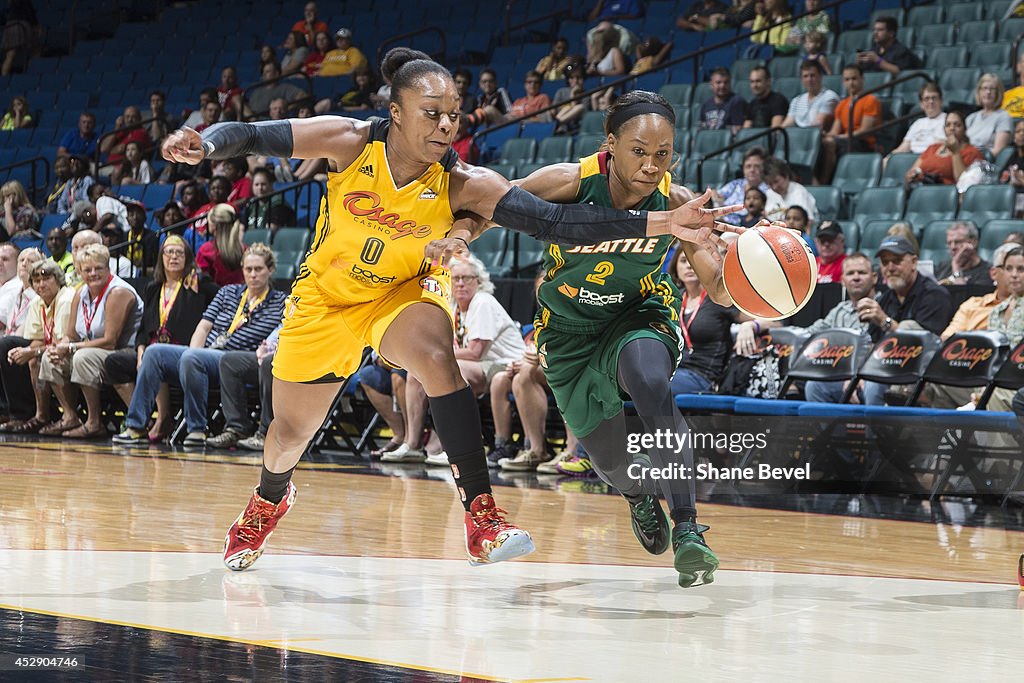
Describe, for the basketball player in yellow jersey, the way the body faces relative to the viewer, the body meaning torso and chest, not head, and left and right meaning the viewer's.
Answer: facing the viewer

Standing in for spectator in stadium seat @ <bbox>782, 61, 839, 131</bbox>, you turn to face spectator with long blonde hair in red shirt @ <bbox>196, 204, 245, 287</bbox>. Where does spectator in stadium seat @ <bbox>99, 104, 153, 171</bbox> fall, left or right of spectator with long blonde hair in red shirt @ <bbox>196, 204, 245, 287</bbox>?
right

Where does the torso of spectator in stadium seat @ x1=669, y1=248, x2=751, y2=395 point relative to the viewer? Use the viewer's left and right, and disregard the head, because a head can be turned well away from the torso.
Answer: facing the viewer and to the left of the viewer

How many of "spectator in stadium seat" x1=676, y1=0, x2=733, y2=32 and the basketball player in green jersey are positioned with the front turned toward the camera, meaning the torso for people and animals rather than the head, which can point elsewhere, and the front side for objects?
2

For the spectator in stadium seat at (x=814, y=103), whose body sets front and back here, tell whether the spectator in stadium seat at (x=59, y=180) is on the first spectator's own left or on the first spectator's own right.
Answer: on the first spectator's own right

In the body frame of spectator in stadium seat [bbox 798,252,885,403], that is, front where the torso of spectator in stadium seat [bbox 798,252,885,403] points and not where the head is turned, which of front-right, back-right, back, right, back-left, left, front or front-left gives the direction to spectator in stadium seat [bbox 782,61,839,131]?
back

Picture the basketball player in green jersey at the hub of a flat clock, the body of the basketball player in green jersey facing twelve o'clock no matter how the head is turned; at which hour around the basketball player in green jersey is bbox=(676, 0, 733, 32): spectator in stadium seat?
The spectator in stadium seat is roughly at 6 o'clock from the basketball player in green jersey.

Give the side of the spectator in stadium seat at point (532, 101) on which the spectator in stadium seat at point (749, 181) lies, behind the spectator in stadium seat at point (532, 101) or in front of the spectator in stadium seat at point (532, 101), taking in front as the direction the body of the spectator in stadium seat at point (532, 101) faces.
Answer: in front

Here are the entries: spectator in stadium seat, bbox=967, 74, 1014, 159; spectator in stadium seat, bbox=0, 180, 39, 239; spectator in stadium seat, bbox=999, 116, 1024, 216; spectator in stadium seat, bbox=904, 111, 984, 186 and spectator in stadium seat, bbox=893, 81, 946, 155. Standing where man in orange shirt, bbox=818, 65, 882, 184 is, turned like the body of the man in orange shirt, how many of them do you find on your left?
4

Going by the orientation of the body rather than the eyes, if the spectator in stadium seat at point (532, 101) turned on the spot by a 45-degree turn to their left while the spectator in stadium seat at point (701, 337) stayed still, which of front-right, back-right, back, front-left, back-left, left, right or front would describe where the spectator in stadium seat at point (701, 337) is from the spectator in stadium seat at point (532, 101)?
front-right

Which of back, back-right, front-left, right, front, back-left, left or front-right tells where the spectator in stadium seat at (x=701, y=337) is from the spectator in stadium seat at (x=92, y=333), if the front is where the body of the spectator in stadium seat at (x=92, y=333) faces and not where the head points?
left

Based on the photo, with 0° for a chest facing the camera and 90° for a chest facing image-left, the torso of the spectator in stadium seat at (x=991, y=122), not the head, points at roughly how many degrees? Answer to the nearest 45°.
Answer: approximately 45°
